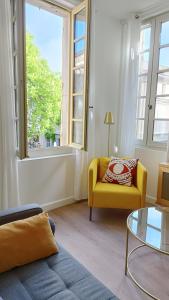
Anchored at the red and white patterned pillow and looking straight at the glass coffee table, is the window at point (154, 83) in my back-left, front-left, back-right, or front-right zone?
back-left

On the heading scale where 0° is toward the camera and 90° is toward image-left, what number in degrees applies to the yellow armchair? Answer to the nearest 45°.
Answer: approximately 0°

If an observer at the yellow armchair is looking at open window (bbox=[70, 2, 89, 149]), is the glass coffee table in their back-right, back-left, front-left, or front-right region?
back-left

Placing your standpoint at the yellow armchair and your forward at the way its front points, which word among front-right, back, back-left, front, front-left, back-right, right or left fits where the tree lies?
back-right
